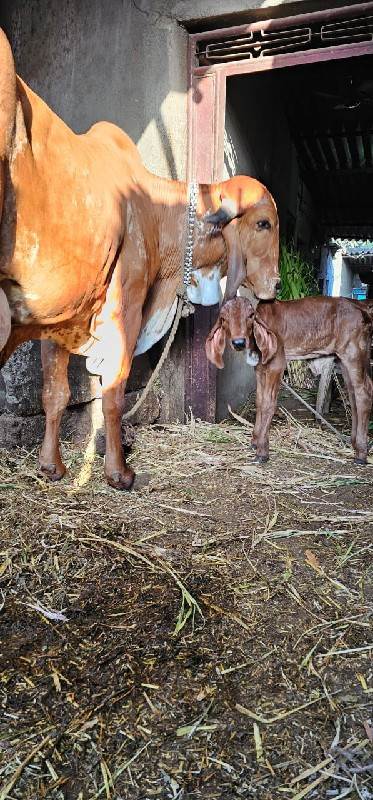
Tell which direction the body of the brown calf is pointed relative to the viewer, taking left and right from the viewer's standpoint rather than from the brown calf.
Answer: facing to the left of the viewer

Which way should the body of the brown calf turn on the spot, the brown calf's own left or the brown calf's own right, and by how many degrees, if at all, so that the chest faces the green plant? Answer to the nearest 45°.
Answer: approximately 90° to the brown calf's own right

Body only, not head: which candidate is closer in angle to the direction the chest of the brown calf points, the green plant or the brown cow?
the brown cow

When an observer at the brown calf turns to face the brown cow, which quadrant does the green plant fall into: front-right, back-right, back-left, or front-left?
back-right
